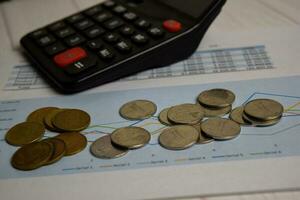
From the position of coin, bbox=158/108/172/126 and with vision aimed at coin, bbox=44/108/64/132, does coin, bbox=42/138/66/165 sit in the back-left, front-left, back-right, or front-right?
front-left

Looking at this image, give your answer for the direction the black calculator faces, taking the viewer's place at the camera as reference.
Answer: facing the viewer and to the left of the viewer
